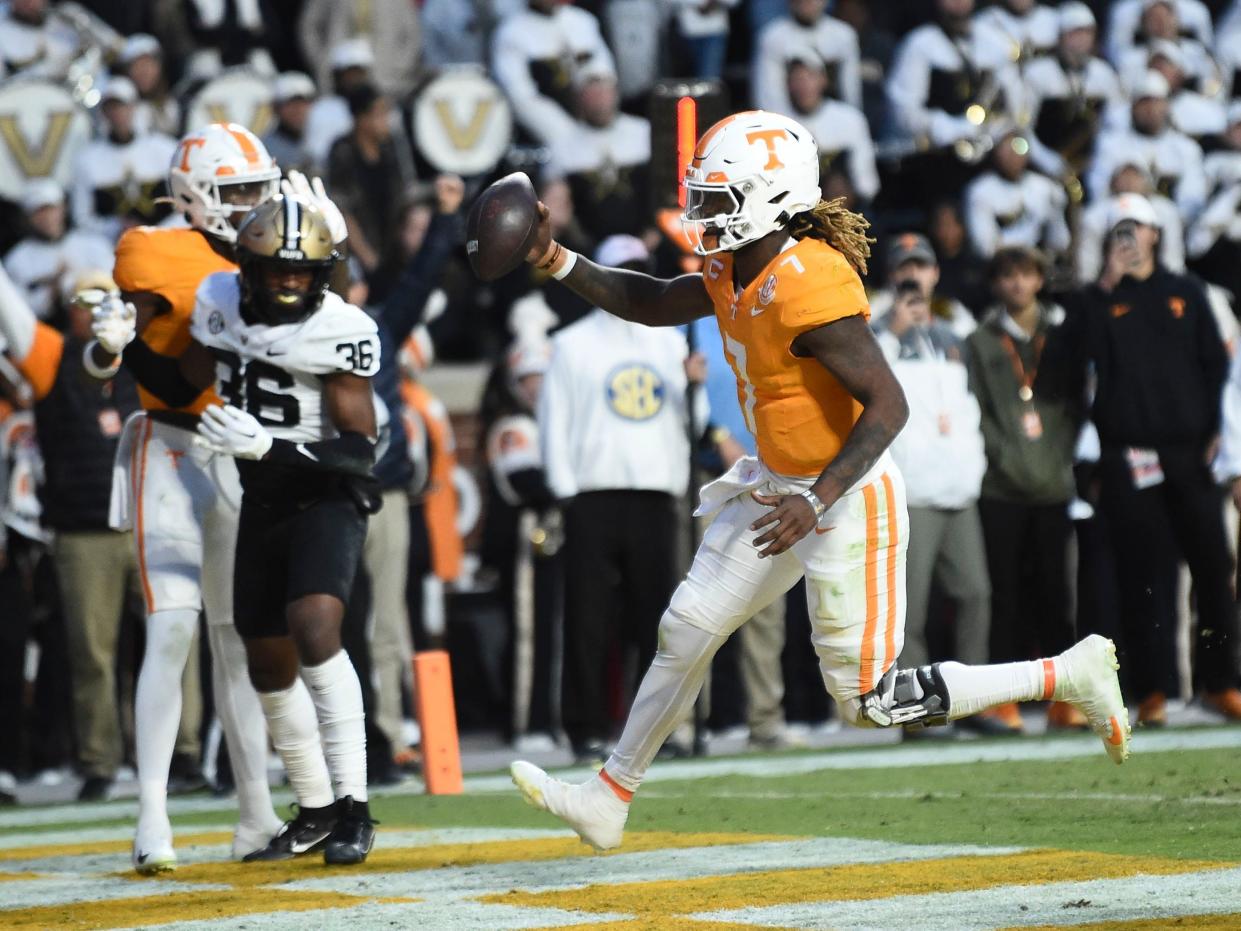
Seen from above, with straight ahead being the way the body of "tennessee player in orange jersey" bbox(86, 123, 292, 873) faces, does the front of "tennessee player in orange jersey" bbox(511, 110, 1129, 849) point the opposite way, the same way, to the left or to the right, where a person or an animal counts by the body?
to the right

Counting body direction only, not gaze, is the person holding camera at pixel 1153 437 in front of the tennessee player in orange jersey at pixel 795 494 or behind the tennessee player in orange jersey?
behind

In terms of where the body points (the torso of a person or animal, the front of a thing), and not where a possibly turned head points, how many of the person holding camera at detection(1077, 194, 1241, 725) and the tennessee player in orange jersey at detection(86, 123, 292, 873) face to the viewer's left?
0

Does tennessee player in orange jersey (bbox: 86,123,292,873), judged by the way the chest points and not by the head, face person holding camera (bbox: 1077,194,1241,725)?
no

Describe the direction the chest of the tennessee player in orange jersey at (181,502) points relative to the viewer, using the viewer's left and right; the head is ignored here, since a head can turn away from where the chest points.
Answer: facing the viewer and to the right of the viewer

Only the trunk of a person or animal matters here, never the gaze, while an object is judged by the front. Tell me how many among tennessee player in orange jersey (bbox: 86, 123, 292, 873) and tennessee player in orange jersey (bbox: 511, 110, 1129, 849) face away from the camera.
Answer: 0

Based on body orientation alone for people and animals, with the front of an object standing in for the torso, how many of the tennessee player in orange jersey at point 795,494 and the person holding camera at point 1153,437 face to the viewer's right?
0

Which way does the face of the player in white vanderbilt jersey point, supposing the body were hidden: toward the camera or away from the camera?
toward the camera

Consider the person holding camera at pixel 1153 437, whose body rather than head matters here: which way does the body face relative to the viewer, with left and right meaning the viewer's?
facing the viewer

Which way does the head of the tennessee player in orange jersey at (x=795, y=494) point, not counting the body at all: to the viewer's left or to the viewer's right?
to the viewer's left

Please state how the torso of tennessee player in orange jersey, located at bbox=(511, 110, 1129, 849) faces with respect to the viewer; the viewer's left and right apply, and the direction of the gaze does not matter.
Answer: facing the viewer and to the left of the viewer

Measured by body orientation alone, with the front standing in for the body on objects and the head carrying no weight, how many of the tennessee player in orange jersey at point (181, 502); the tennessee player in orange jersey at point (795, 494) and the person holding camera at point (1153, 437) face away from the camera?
0

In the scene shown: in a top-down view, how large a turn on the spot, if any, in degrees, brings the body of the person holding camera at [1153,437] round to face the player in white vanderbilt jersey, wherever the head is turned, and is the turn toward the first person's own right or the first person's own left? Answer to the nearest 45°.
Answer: approximately 45° to the first person's own right

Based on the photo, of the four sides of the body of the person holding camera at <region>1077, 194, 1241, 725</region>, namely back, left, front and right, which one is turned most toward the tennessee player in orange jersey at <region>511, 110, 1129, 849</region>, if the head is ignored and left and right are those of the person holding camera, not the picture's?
front

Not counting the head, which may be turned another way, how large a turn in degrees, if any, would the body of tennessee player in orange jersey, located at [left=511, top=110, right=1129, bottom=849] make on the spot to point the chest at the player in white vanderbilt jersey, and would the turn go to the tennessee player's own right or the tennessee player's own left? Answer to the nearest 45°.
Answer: approximately 45° to the tennessee player's own right

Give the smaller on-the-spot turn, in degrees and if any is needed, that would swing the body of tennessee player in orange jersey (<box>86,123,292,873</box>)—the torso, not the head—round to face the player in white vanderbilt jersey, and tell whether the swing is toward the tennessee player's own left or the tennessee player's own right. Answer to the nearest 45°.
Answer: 0° — they already face them
